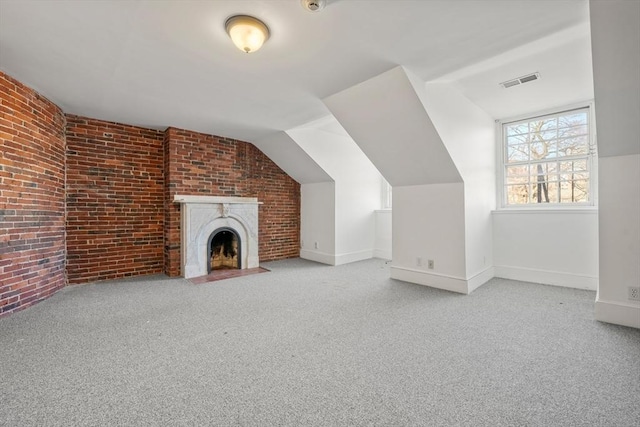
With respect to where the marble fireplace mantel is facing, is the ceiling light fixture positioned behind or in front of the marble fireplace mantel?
in front

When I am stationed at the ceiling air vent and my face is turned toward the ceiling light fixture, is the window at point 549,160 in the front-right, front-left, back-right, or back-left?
back-right

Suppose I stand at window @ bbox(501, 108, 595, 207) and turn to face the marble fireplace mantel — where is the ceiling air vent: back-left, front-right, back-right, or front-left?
front-left

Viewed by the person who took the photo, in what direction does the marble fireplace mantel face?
facing the viewer and to the right of the viewer

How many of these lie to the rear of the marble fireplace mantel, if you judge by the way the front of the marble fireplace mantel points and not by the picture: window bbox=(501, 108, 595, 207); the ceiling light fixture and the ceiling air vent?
0

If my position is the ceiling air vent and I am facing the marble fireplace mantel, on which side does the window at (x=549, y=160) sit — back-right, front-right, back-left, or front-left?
back-right

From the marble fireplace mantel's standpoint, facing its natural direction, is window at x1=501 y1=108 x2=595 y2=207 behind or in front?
in front

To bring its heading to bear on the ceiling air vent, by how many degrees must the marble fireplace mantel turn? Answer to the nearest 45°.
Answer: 0° — it already faces it
